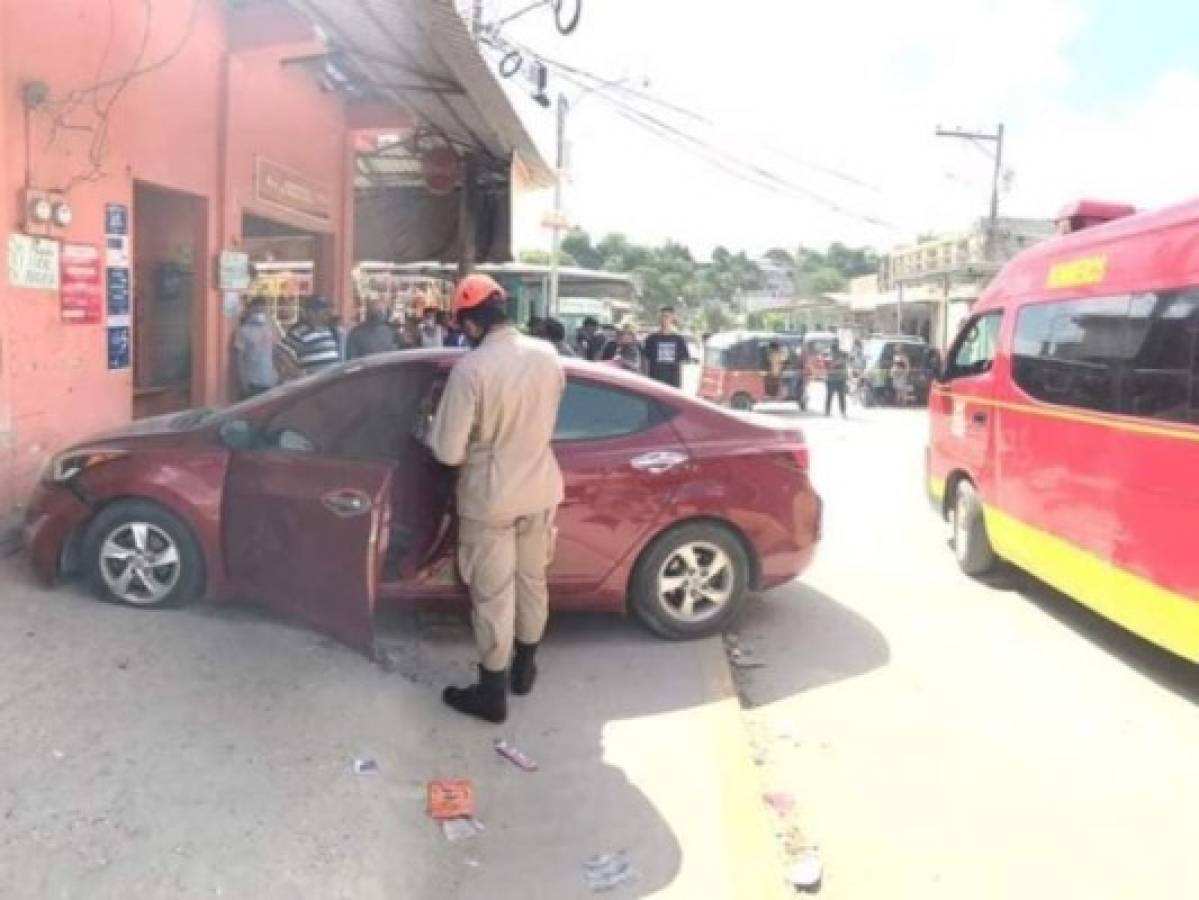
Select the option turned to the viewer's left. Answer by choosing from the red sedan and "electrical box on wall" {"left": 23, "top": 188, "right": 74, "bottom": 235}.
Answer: the red sedan

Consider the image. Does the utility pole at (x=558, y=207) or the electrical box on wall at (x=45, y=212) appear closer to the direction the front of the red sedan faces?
the electrical box on wall

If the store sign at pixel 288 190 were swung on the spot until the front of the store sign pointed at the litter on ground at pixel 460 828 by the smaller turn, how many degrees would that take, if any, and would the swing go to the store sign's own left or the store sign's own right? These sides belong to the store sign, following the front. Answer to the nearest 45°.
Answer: approximately 45° to the store sign's own right

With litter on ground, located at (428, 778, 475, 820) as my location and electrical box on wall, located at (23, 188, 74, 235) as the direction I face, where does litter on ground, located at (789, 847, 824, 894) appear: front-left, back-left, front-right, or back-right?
back-right

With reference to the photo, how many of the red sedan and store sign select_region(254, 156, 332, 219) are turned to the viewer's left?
1

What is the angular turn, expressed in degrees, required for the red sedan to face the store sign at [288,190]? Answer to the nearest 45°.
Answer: approximately 90° to its right

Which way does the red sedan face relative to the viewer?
to the viewer's left

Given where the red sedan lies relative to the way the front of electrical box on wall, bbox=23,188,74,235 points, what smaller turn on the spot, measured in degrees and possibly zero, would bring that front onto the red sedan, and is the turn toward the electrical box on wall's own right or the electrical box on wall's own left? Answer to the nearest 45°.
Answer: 0° — it already faces it

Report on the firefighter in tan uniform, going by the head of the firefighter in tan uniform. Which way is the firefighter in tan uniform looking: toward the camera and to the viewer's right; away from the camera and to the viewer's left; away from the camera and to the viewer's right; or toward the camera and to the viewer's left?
away from the camera and to the viewer's left

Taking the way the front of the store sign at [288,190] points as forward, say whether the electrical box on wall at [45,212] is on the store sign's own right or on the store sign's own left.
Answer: on the store sign's own right

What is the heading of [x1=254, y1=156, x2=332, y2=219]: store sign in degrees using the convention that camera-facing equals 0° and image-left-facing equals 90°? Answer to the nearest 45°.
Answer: approximately 315°

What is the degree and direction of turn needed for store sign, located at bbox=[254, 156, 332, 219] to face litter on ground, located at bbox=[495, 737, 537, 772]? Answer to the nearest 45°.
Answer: approximately 45° to its right

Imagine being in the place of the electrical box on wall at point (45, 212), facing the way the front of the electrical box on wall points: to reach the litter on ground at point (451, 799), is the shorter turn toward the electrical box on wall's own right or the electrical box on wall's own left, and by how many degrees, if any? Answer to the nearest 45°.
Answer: approximately 45° to the electrical box on wall's own right

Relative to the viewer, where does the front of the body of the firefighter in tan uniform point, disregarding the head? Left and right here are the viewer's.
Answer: facing away from the viewer and to the left of the viewer
